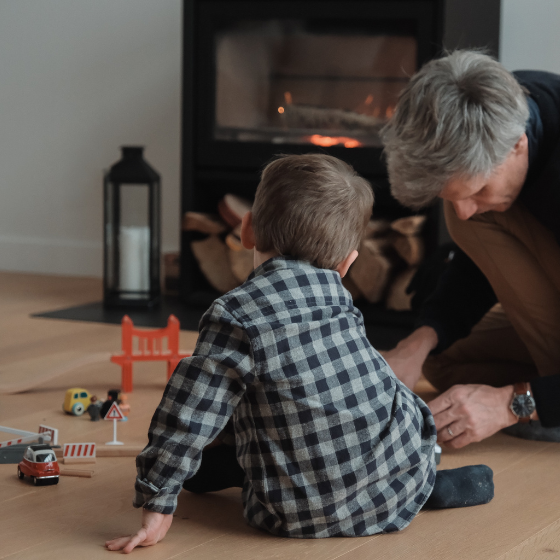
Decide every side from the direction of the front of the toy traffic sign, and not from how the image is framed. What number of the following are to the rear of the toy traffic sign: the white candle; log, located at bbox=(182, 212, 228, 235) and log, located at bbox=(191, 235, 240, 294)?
3

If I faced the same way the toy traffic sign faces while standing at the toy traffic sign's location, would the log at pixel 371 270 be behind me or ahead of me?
behind

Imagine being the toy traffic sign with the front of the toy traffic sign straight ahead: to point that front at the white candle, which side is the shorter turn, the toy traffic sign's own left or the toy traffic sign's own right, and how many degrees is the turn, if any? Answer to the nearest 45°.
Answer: approximately 180°

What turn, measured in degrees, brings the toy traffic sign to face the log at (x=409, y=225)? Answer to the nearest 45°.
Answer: approximately 135° to its left

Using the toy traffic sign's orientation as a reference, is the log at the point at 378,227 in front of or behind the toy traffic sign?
behind

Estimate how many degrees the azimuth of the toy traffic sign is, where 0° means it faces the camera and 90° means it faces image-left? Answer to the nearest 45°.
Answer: approximately 0°

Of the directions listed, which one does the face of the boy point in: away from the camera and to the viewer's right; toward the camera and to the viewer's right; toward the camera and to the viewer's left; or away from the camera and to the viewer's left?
away from the camera and to the viewer's right
